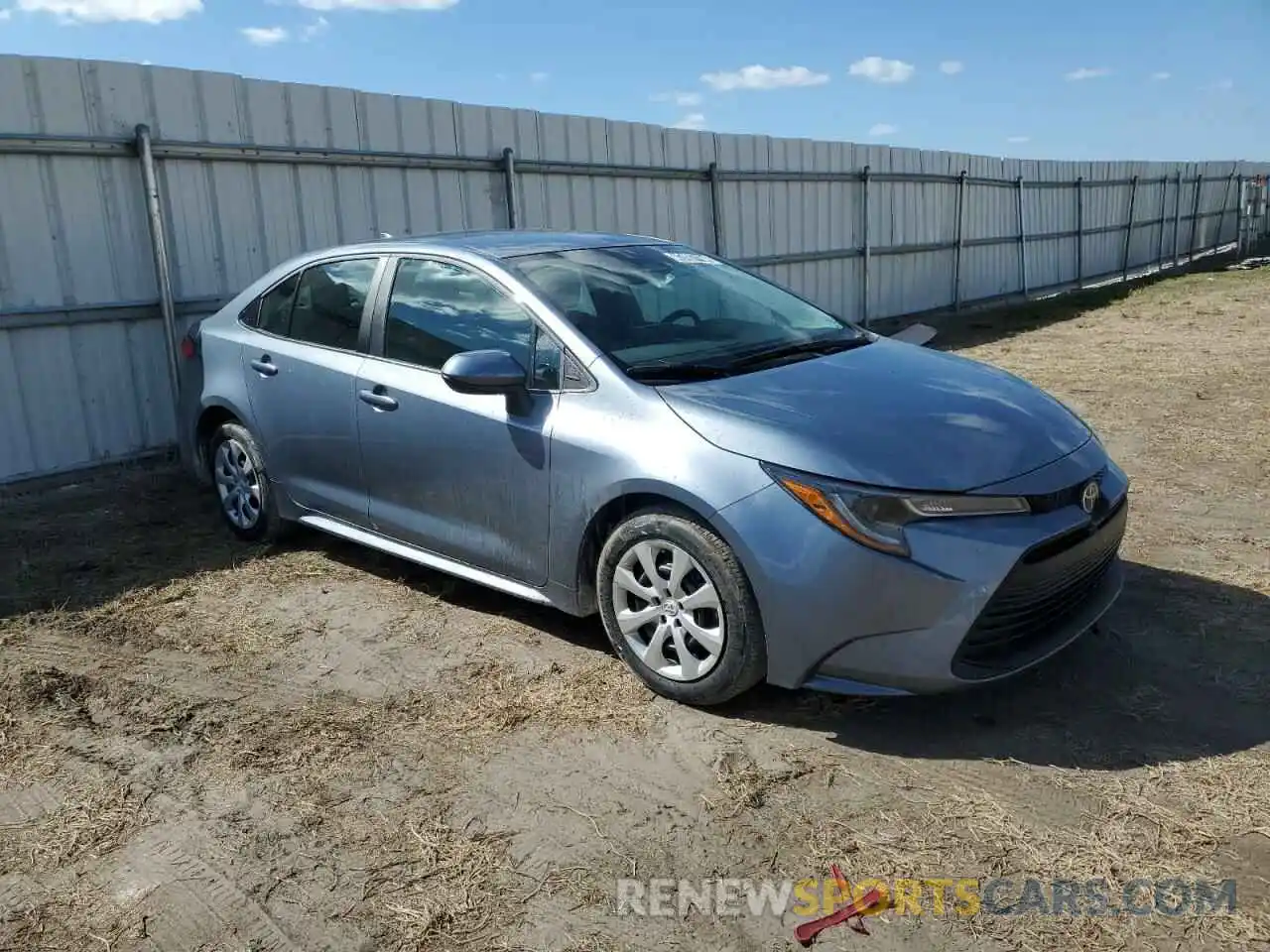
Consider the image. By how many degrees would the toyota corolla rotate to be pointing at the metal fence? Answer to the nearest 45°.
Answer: approximately 180°

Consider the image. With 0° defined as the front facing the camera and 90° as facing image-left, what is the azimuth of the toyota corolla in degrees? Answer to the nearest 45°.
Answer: approximately 315°
